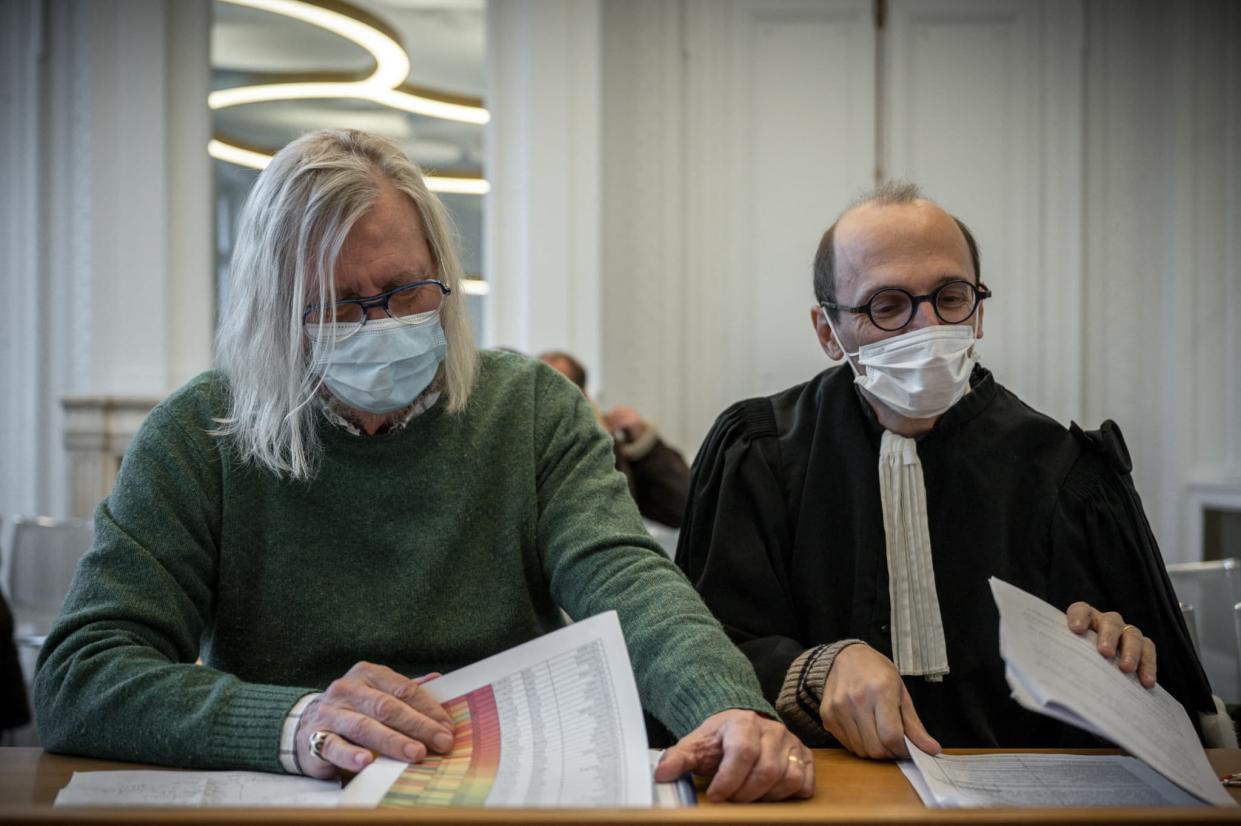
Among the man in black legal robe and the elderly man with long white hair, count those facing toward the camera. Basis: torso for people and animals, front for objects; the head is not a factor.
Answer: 2

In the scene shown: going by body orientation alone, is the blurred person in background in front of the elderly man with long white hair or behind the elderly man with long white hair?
behind

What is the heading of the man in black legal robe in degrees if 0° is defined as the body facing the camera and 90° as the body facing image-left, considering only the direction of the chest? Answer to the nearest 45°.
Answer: approximately 0°

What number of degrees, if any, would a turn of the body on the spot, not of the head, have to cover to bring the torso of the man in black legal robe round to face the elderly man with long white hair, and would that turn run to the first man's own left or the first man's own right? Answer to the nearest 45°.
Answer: approximately 45° to the first man's own right

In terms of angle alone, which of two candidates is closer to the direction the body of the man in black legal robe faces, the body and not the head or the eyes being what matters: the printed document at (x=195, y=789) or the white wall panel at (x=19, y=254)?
the printed document

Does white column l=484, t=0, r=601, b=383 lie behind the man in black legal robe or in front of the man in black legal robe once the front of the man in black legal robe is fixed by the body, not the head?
behind

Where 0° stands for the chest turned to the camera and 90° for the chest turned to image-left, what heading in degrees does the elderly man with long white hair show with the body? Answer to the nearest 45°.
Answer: approximately 0°

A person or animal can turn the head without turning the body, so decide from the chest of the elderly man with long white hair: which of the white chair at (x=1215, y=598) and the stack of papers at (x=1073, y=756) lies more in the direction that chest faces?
the stack of papers
